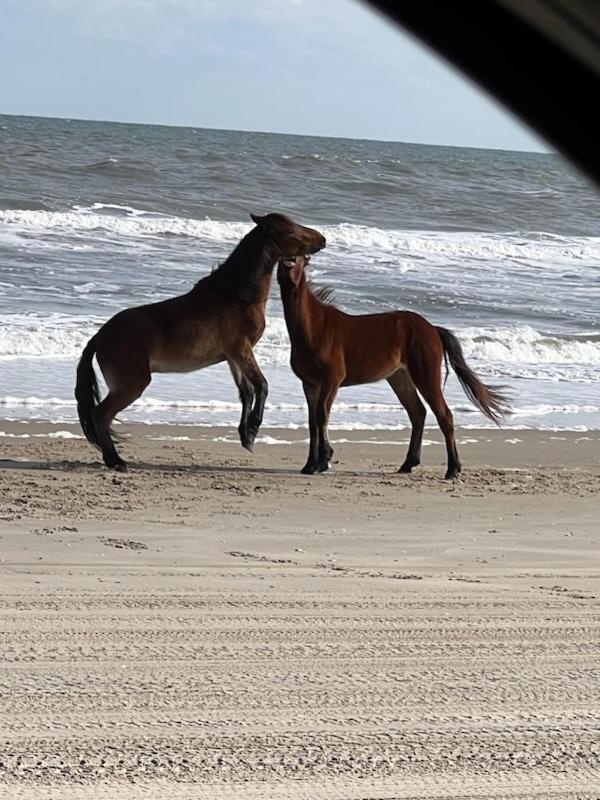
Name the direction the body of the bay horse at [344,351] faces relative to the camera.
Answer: to the viewer's left

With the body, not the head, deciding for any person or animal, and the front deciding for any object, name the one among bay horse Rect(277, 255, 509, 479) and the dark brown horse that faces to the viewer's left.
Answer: the bay horse

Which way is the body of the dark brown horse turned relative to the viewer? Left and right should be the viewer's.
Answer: facing to the right of the viewer

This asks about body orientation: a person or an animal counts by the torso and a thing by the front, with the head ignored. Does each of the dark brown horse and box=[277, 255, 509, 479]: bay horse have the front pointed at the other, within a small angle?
yes

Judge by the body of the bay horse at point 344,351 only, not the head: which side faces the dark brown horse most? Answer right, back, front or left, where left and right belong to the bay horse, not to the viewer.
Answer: front

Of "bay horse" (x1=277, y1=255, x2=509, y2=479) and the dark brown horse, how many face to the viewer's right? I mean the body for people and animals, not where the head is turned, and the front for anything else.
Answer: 1

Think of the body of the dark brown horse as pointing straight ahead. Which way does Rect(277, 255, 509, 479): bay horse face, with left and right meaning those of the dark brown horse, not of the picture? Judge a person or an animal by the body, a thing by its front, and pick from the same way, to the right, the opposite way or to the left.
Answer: the opposite way

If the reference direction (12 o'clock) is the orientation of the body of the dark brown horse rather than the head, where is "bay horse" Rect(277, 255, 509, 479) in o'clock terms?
The bay horse is roughly at 12 o'clock from the dark brown horse.
